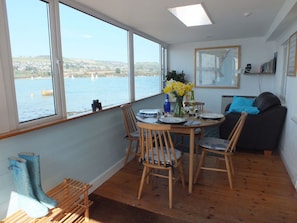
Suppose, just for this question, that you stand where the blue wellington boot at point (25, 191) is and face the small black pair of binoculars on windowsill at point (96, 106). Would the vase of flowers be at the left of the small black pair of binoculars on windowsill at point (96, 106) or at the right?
right

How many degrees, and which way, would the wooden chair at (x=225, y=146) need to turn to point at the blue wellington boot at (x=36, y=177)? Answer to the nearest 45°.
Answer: approximately 45° to its left

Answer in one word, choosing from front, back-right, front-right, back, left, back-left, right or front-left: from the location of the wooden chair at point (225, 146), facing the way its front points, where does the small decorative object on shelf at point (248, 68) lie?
right

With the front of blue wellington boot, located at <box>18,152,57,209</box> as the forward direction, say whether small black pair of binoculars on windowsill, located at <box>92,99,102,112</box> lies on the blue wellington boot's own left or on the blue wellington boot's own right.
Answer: on the blue wellington boot's own left

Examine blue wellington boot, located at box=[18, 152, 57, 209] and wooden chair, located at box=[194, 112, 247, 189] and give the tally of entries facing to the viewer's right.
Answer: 1

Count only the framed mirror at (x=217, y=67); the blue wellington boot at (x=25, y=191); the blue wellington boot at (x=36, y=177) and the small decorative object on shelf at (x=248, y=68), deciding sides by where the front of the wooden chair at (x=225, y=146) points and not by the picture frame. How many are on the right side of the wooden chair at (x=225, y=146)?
2

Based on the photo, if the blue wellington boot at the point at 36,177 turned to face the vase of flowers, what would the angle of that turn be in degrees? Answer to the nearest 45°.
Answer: approximately 90° to its left

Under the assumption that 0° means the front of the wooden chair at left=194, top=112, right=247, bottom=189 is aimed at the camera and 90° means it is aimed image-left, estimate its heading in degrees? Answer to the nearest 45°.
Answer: approximately 90°

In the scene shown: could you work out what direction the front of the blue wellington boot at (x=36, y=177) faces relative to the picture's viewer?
facing to the right of the viewer

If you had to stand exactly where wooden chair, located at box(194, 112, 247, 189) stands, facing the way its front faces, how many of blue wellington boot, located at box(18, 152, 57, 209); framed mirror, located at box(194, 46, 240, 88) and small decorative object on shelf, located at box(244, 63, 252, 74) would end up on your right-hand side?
2
